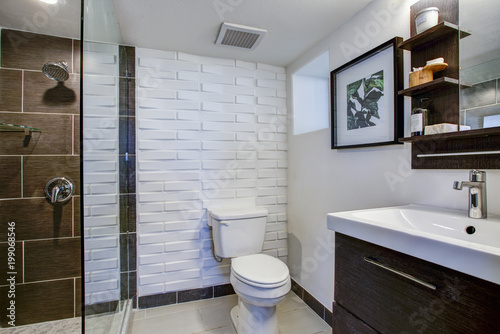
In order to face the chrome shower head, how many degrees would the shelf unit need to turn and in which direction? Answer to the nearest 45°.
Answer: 0° — it already faces it

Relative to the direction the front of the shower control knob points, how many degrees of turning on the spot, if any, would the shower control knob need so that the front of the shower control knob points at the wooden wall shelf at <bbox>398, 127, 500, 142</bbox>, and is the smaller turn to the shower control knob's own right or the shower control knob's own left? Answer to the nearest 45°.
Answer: approximately 45° to the shower control knob's own left
